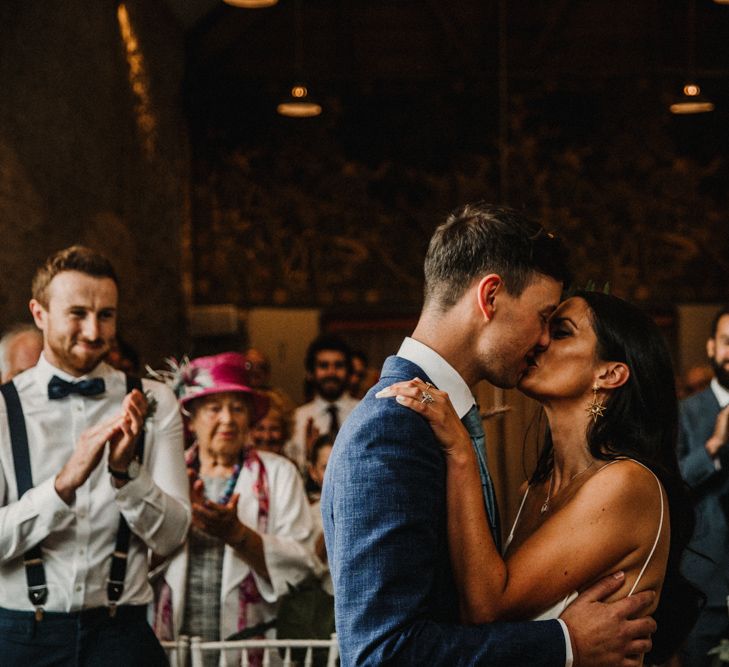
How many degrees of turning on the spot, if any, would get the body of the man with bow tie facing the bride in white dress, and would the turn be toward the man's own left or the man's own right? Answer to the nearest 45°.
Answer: approximately 45° to the man's own left

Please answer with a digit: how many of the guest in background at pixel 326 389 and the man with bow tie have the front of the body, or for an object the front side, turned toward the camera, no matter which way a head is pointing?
2

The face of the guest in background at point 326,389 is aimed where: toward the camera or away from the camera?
toward the camera

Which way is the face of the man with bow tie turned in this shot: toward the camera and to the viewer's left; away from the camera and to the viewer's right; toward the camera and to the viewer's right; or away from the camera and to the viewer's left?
toward the camera and to the viewer's right

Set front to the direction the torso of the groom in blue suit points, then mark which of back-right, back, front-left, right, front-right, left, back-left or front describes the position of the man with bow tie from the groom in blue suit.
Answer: back-left

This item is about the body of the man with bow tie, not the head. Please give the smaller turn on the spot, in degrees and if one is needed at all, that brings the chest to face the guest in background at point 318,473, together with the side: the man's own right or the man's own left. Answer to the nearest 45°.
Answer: approximately 135° to the man's own left

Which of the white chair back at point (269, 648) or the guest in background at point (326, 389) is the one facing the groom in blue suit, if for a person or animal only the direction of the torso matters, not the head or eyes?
the guest in background

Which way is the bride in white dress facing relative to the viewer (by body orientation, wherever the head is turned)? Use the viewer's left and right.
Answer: facing to the left of the viewer

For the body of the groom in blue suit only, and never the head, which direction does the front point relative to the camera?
to the viewer's right

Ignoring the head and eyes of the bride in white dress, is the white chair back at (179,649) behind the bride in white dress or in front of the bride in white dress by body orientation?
in front

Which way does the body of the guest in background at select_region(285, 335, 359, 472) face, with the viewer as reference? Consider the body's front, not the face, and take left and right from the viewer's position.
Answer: facing the viewer

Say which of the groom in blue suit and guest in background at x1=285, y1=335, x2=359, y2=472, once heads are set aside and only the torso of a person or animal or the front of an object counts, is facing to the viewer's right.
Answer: the groom in blue suit

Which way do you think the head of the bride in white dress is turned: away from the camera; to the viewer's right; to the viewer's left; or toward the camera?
to the viewer's left

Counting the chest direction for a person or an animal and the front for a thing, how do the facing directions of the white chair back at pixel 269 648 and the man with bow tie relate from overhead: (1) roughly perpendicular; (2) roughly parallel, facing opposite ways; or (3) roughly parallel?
roughly parallel, facing opposite ways

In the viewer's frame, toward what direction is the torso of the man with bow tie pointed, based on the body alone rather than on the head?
toward the camera
